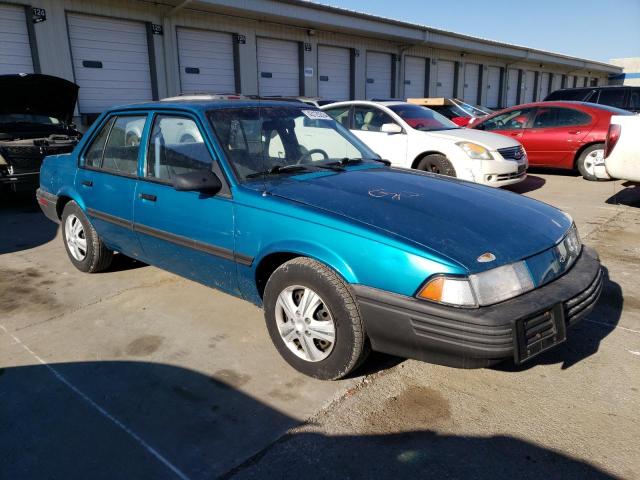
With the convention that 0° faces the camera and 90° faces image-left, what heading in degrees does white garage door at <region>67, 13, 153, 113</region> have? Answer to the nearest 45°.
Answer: approximately 315°

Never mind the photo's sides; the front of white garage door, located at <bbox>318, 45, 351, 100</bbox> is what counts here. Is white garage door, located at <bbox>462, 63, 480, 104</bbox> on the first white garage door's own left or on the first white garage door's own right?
on the first white garage door's own left

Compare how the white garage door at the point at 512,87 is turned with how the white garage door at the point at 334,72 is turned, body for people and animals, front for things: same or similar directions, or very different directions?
same or similar directions

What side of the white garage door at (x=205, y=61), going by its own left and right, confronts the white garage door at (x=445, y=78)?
left

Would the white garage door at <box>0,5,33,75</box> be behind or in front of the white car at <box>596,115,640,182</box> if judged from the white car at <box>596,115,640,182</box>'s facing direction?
behind

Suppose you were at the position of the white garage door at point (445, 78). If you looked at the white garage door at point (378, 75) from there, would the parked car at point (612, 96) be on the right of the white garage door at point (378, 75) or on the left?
left

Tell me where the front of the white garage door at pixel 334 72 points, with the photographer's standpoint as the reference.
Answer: facing the viewer and to the right of the viewer

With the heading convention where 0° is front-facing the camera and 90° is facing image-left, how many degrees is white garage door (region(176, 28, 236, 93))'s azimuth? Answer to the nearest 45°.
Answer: approximately 315°

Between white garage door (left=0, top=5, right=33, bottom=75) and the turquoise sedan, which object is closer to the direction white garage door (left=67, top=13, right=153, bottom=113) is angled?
the turquoise sedan

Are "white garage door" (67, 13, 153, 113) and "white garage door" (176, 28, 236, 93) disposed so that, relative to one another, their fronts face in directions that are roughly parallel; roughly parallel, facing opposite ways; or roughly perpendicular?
roughly parallel

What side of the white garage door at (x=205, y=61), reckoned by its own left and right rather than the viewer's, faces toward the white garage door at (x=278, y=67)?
left

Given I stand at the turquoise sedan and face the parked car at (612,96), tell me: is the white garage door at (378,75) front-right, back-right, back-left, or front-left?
front-left

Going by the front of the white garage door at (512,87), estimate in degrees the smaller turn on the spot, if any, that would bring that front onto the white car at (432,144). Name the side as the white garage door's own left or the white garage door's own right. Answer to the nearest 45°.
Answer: approximately 45° to the white garage door's own right

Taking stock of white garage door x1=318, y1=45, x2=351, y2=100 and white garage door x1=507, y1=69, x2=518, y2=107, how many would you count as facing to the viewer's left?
0

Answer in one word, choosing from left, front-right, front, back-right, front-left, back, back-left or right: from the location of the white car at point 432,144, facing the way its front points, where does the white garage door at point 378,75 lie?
back-left

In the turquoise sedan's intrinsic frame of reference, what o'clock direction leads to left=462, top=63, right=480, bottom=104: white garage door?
The white garage door is roughly at 8 o'clock from the turquoise sedan.

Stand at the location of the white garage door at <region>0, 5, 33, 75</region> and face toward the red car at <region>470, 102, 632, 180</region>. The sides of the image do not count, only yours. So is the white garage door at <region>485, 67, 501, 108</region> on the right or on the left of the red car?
left

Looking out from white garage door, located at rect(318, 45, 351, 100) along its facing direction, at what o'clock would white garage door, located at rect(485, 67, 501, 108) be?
white garage door, located at rect(485, 67, 501, 108) is roughly at 9 o'clock from white garage door, located at rect(318, 45, 351, 100).
